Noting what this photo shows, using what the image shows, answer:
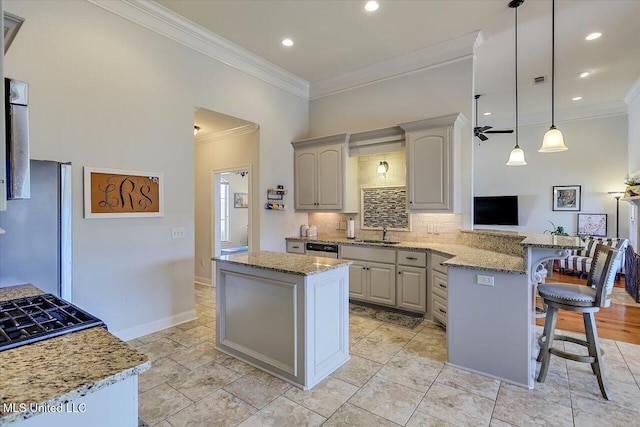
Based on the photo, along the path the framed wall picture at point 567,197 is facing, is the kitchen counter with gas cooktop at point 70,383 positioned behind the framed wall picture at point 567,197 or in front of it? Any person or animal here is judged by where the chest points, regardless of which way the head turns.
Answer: in front

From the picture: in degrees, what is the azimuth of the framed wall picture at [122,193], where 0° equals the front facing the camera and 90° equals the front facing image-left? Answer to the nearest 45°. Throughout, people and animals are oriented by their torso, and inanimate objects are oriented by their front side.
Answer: approximately 315°

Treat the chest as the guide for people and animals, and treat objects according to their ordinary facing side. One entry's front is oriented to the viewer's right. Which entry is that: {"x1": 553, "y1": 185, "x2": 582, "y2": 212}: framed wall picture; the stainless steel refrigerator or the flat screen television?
the stainless steel refrigerator

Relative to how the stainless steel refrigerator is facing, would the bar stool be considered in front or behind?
in front

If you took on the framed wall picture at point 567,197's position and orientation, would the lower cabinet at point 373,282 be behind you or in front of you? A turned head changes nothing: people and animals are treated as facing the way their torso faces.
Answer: in front

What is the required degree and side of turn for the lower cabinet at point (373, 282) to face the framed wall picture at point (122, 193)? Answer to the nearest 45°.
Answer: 0° — it already faces it

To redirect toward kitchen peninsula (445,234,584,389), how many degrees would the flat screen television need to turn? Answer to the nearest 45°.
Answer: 0° — it already faces it

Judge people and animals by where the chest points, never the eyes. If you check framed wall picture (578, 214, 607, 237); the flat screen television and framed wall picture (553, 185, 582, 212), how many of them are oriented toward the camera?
3

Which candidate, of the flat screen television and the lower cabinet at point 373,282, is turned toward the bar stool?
the flat screen television

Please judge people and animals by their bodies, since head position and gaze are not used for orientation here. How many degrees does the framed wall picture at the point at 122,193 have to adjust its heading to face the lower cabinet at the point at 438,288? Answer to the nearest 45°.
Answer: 0° — it already faces it

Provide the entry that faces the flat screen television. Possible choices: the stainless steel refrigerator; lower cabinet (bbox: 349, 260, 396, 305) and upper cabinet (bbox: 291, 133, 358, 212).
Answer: the stainless steel refrigerator

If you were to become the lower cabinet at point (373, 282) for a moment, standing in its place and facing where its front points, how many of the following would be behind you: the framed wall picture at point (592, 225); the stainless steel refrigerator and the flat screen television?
2

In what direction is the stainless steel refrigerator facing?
to the viewer's right
